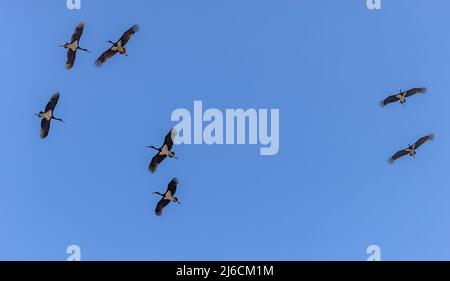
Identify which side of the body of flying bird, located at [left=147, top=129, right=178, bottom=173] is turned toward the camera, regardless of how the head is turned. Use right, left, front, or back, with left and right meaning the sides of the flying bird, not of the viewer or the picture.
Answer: left

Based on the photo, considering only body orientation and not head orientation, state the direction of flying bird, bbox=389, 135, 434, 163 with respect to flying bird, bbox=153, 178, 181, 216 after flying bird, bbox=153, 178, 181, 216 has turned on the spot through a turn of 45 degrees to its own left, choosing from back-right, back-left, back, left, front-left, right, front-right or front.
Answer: back-left

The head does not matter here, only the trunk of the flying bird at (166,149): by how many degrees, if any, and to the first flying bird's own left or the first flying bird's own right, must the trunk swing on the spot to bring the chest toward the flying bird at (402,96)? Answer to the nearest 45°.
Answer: approximately 180°

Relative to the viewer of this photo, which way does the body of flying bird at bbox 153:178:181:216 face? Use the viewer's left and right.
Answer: facing to the left of the viewer
